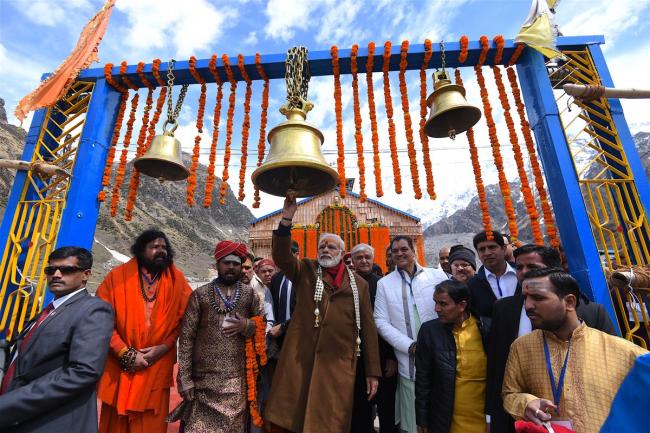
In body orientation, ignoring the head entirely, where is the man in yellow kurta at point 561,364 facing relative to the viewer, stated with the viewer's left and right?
facing the viewer and to the left of the viewer

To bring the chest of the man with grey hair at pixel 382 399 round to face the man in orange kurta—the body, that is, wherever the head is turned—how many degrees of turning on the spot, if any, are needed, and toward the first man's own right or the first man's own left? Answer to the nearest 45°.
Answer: approximately 90° to the first man's own right

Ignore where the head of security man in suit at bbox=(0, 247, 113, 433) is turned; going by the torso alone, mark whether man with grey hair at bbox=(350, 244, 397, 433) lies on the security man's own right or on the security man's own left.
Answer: on the security man's own left

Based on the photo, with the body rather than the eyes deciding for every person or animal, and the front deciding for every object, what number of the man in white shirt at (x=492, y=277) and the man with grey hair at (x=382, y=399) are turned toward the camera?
2

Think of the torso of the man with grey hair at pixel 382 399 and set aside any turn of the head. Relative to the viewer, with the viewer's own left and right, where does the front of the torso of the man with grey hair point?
facing the viewer

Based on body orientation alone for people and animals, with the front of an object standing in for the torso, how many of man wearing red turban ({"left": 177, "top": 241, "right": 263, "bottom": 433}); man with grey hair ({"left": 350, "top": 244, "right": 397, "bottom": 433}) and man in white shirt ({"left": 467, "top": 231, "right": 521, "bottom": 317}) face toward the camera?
3

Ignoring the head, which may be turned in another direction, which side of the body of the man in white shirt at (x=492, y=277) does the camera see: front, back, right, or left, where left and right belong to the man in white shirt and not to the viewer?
front

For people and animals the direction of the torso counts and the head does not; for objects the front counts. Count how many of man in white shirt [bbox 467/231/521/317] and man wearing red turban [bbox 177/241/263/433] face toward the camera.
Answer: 2

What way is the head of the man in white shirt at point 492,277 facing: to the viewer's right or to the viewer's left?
to the viewer's left

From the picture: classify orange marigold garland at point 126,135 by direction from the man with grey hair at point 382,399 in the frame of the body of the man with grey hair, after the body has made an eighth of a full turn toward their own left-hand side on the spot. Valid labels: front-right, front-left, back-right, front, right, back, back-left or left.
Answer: back-right

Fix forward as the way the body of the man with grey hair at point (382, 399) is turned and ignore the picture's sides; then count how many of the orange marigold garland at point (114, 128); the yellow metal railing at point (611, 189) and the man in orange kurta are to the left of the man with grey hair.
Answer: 1
